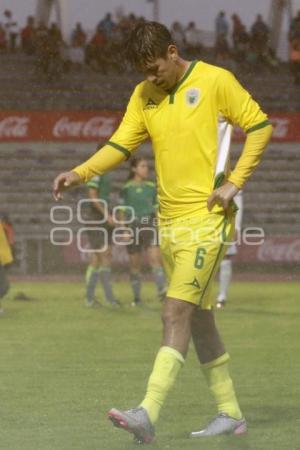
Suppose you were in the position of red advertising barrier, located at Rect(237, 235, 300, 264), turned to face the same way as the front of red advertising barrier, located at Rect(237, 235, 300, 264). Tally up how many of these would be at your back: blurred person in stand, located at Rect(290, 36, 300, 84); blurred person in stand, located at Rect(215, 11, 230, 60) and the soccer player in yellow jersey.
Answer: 2

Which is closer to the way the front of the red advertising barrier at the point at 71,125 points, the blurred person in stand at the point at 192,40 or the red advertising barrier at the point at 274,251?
the red advertising barrier

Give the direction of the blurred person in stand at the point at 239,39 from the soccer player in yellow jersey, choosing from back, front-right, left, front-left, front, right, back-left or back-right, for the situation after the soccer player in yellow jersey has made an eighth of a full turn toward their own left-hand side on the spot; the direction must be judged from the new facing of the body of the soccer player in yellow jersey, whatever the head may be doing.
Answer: back

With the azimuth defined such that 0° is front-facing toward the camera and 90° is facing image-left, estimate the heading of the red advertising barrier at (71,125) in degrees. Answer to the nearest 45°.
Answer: approximately 0°

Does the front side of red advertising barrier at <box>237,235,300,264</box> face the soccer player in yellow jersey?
yes

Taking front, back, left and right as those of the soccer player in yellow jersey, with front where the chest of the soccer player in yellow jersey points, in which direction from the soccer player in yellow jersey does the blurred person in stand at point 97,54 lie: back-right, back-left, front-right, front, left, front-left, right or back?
back-right

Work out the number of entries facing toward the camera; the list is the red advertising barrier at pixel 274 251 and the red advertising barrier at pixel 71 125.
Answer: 2

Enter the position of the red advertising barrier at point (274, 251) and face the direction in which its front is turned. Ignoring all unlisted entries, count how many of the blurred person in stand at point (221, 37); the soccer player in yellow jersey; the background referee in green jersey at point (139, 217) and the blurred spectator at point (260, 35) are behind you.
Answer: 2

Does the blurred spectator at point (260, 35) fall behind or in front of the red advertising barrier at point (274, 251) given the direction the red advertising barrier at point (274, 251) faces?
behind

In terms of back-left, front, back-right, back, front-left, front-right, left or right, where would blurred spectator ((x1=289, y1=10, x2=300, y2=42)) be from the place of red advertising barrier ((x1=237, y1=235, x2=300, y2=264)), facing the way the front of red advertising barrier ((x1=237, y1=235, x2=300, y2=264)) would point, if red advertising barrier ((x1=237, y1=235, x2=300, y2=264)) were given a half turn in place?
front

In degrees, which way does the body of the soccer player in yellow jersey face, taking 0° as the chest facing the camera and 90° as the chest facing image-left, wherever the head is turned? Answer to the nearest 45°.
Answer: approximately 45°
